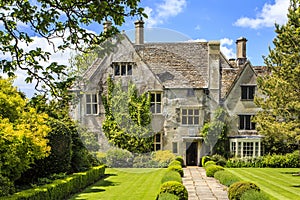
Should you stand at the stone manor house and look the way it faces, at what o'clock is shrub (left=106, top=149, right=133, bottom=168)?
The shrub is roughly at 2 o'clock from the stone manor house.

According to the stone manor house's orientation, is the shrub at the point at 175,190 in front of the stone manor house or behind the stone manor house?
in front

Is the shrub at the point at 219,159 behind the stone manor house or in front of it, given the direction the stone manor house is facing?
in front

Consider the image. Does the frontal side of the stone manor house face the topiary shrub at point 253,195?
yes

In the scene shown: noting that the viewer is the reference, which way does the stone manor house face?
facing the viewer

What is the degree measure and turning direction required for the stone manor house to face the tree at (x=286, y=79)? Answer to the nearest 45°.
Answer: approximately 45° to its left

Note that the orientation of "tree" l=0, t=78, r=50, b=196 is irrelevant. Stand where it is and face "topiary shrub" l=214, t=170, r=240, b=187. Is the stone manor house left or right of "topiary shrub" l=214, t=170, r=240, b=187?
left

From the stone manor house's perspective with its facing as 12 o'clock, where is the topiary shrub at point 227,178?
The topiary shrub is roughly at 12 o'clock from the stone manor house.

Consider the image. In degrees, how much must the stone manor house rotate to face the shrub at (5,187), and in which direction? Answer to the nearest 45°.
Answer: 0° — it already faces it

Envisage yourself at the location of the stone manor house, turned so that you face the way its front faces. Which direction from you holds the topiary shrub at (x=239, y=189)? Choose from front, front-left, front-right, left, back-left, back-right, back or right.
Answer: front
